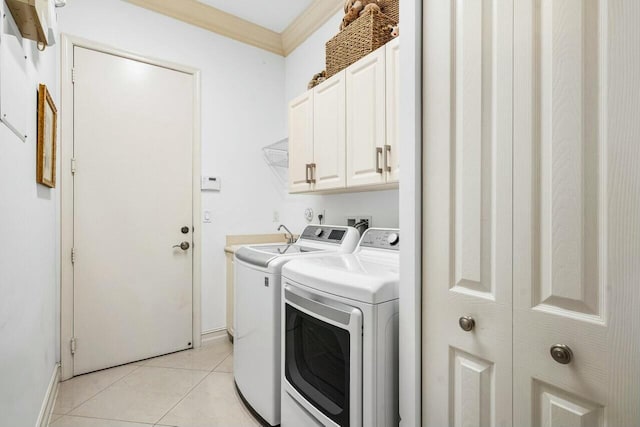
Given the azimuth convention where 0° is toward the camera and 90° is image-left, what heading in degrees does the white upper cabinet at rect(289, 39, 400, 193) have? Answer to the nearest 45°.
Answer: approximately 45°

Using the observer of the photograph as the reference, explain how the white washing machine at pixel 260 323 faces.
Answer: facing the viewer and to the left of the viewer

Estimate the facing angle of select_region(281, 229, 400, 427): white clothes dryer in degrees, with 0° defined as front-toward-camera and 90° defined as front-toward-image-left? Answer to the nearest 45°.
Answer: approximately 45°

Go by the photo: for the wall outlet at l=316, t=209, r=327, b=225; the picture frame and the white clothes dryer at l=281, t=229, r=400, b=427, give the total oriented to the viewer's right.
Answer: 1

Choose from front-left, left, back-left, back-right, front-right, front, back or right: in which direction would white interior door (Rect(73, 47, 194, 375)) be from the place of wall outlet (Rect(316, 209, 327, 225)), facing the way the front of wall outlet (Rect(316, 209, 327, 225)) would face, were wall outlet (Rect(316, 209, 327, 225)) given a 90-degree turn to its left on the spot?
back-right

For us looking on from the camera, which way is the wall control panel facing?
facing the viewer

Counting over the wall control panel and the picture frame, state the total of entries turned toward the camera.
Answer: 1

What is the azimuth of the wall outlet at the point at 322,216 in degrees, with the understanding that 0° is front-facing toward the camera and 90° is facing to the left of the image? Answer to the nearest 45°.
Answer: approximately 45°

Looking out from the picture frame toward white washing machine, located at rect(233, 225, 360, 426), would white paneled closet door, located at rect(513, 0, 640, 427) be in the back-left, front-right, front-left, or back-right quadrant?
front-right

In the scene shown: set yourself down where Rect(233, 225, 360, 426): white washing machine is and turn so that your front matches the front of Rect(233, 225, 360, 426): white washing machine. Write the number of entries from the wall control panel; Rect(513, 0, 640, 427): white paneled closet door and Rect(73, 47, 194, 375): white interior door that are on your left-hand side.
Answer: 1

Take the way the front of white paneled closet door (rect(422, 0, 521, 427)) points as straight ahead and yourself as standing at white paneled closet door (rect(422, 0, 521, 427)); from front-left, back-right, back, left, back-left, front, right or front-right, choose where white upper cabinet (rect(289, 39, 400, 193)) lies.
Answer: right

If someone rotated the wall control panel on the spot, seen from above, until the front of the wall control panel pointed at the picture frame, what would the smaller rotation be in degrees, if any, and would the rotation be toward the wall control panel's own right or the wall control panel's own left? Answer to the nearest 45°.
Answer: approximately 45° to the wall control panel's own right

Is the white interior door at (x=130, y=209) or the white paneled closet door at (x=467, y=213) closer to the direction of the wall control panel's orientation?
the white paneled closet door
